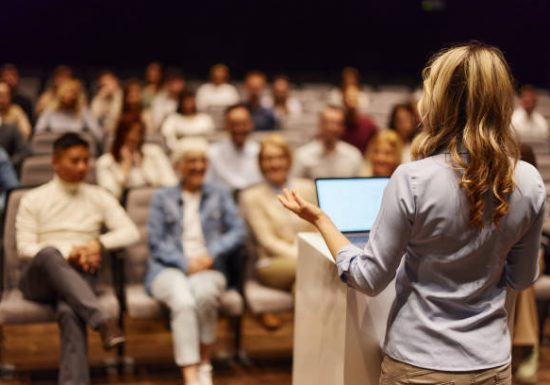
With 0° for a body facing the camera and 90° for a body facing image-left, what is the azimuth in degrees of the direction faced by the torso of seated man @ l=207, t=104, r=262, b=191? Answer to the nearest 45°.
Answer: approximately 0°

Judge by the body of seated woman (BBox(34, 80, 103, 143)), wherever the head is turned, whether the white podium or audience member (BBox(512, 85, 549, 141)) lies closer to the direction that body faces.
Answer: the white podium

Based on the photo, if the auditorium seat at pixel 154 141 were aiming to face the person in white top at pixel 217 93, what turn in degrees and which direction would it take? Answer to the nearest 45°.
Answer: approximately 180°

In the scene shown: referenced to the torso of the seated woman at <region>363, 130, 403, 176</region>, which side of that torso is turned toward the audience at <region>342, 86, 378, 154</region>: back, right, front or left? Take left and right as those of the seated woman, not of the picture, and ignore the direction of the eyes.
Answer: back

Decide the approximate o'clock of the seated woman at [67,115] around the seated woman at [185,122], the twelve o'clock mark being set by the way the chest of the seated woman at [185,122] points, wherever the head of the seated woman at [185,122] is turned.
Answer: the seated woman at [67,115] is roughly at 2 o'clock from the seated woman at [185,122].

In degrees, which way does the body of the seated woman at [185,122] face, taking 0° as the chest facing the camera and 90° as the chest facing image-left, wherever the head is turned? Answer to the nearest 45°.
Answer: approximately 0°

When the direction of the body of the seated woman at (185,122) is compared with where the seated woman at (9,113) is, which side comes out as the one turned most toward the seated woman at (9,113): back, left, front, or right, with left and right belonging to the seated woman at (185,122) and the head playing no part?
right
